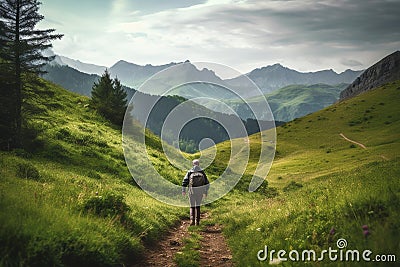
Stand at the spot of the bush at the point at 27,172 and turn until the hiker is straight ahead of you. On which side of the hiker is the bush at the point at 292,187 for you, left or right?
left

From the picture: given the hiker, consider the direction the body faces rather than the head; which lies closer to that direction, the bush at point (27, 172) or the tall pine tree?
the tall pine tree

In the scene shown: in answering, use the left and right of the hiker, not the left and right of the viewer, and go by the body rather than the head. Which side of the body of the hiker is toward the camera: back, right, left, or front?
back

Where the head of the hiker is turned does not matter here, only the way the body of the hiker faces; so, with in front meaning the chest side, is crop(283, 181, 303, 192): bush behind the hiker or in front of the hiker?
in front

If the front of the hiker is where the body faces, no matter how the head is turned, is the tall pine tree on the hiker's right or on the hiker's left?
on the hiker's left

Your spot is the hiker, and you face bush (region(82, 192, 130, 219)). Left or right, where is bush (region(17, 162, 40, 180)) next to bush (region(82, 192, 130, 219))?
right

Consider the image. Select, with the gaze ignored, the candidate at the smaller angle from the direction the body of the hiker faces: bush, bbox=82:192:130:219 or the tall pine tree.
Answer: the tall pine tree

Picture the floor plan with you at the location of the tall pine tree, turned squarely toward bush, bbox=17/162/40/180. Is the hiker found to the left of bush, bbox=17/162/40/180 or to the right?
left

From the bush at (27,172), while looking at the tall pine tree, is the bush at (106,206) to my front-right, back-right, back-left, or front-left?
back-right
